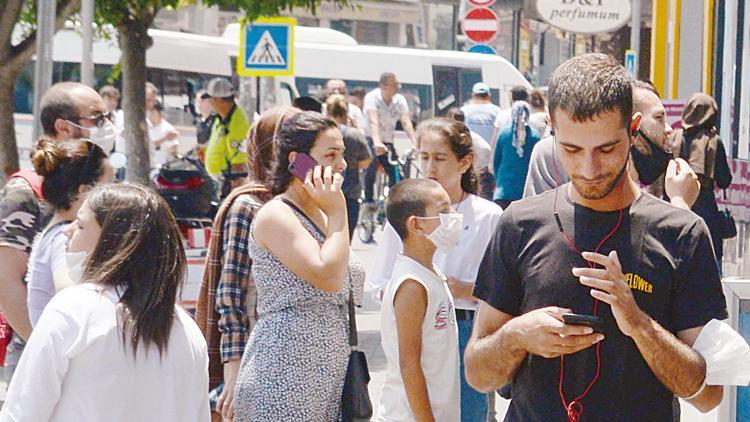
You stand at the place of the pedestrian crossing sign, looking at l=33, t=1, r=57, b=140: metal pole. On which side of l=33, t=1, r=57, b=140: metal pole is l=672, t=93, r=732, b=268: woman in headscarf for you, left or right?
left

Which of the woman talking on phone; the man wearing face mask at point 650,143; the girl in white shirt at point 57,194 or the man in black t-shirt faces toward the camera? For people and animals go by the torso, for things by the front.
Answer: the man in black t-shirt

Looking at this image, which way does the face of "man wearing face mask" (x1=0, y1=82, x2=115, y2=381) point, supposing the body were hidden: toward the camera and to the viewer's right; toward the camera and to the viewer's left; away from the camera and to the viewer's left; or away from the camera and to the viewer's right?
toward the camera and to the viewer's right

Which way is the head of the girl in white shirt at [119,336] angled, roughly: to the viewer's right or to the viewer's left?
to the viewer's left

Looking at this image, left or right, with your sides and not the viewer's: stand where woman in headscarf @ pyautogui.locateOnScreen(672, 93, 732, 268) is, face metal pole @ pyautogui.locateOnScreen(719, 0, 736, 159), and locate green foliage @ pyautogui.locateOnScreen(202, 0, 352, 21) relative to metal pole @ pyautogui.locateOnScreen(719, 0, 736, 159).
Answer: left

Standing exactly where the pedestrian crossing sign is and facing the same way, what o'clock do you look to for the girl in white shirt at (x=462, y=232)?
The girl in white shirt is roughly at 12 o'clock from the pedestrian crossing sign.

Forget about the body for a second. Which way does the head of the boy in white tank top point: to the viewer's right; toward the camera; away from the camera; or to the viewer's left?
to the viewer's right

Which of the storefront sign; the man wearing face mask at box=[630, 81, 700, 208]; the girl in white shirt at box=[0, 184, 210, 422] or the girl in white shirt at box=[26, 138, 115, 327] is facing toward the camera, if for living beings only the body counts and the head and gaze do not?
the storefront sign
